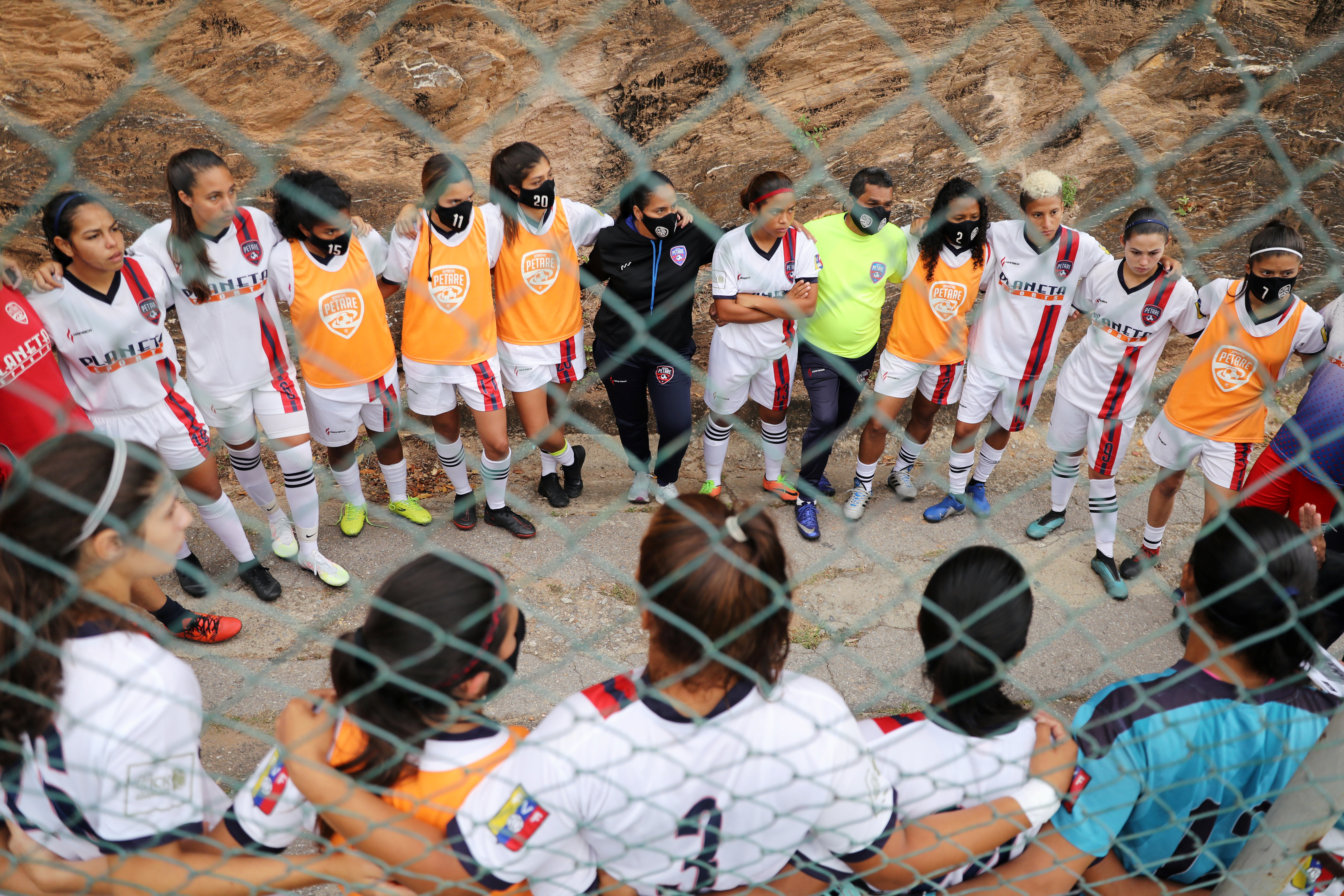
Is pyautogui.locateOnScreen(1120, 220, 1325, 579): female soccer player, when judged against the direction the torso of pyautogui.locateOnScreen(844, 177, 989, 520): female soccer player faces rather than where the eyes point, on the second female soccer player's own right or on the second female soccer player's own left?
on the second female soccer player's own left

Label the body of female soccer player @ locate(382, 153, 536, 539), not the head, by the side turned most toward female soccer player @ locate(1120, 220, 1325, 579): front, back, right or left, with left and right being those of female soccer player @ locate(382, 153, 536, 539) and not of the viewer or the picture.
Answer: left

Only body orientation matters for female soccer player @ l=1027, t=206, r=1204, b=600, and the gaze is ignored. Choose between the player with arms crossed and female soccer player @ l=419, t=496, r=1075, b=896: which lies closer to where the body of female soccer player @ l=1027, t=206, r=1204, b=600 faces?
the female soccer player

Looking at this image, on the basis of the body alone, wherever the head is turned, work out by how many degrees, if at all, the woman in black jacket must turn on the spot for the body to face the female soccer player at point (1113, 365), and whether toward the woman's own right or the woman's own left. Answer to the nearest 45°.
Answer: approximately 90° to the woman's own left

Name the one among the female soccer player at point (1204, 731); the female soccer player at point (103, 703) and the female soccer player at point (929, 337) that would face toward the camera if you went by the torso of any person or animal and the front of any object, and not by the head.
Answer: the female soccer player at point (929, 337)

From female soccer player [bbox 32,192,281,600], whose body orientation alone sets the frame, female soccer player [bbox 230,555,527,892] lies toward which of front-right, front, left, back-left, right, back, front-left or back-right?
front-right

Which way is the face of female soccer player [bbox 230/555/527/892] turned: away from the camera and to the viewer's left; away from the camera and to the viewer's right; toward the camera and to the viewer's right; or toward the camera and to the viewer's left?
away from the camera and to the viewer's right

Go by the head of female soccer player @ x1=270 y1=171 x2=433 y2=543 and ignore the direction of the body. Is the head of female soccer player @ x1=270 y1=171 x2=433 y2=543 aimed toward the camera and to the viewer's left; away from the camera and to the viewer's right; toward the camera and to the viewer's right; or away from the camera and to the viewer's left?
toward the camera and to the viewer's right

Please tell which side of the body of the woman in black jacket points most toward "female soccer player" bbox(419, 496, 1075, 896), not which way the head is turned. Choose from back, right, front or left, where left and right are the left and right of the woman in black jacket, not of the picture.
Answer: front

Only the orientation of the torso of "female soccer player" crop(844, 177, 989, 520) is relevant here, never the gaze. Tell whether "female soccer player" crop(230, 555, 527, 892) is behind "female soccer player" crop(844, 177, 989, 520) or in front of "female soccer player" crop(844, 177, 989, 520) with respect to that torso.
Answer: in front

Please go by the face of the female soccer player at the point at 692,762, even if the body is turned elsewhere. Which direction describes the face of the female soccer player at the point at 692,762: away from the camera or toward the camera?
away from the camera

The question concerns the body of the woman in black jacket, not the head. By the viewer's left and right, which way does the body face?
facing the viewer

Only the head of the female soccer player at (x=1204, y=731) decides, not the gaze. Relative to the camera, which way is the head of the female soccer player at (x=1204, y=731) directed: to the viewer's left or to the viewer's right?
to the viewer's left

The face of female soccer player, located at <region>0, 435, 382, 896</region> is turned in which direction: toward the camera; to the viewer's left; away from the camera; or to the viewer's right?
to the viewer's right

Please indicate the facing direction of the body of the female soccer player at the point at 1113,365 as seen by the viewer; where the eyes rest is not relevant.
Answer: toward the camera
